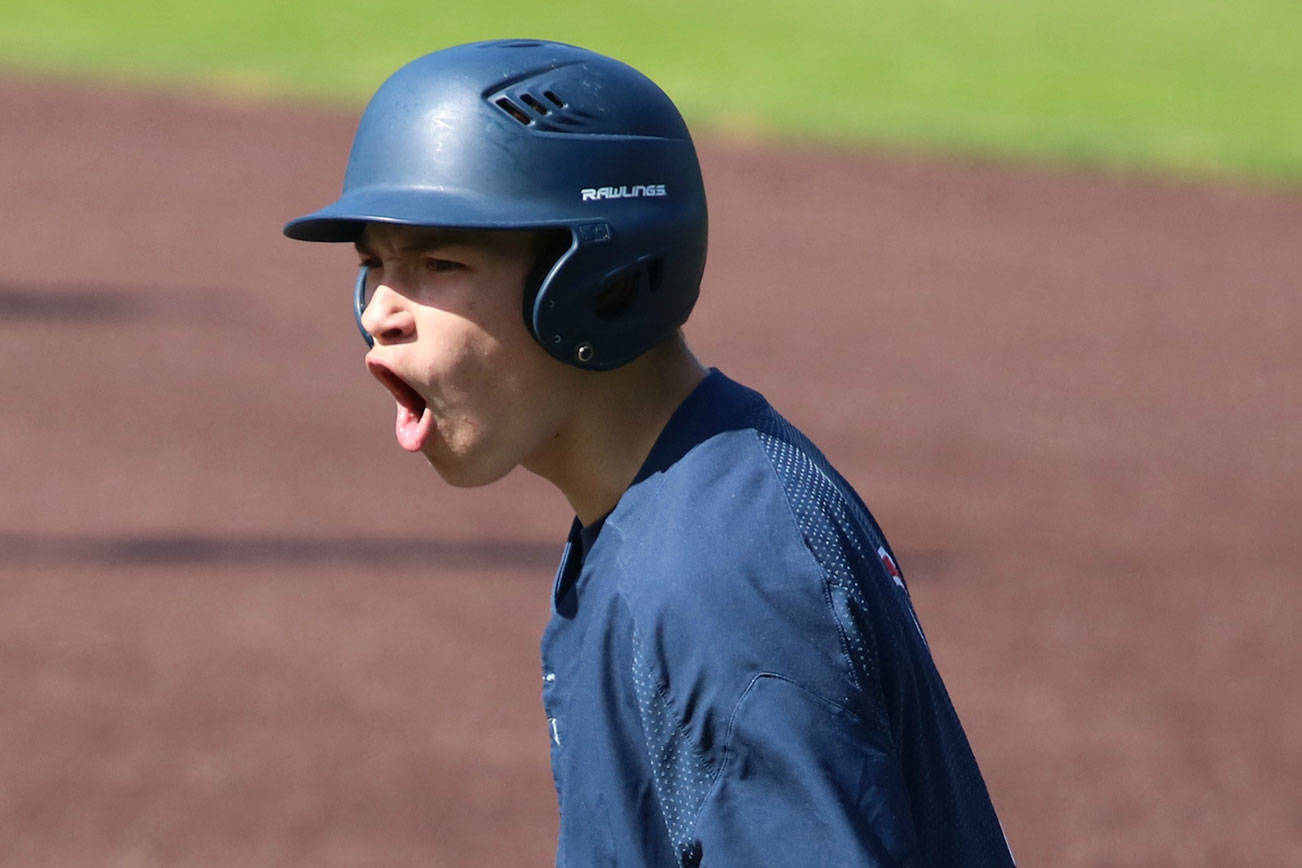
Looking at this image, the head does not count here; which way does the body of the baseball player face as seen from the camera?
to the viewer's left
